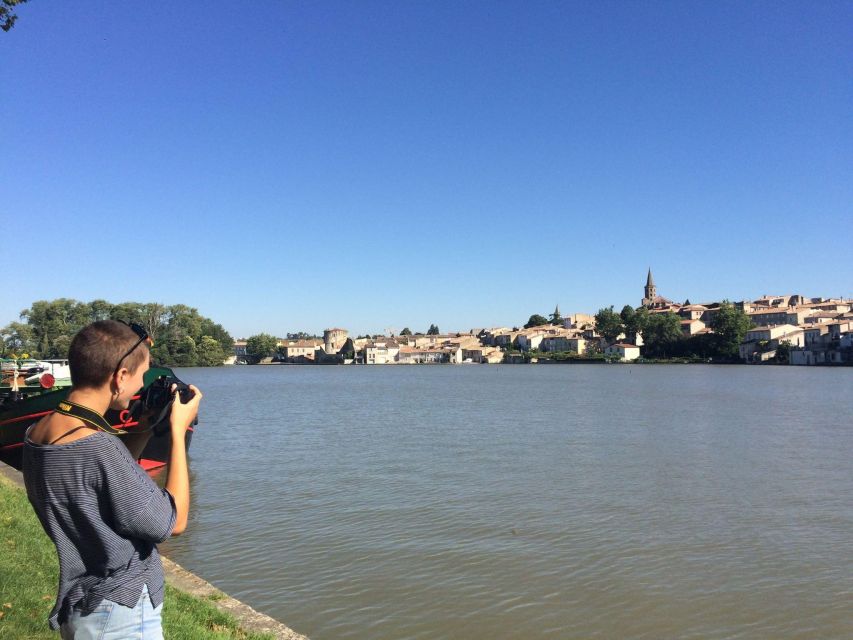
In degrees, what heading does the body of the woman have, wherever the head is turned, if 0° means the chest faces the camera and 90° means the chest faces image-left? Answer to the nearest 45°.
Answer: approximately 225°

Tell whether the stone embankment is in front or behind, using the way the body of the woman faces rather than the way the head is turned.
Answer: in front

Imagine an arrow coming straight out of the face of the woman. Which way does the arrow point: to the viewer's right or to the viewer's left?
to the viewer's right
